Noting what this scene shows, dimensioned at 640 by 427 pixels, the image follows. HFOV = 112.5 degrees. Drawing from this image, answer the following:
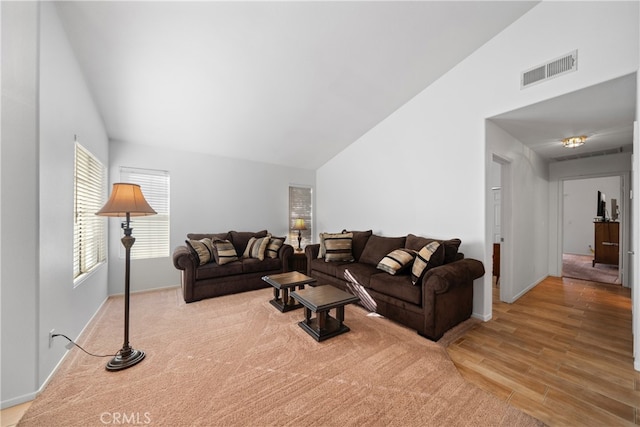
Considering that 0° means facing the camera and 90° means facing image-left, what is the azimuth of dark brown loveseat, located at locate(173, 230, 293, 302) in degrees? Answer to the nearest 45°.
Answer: approximately 315°

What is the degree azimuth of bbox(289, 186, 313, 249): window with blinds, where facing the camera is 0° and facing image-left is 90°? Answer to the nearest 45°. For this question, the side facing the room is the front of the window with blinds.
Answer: approximately 0°

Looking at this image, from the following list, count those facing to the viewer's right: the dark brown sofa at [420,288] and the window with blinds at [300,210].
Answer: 0

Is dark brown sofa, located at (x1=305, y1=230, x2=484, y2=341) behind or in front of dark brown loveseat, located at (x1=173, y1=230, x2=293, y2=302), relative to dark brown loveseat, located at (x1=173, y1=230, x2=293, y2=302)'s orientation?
in front

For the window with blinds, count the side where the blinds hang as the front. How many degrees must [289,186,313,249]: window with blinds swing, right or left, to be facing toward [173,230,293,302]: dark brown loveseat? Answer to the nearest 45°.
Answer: approximately 45° to its right

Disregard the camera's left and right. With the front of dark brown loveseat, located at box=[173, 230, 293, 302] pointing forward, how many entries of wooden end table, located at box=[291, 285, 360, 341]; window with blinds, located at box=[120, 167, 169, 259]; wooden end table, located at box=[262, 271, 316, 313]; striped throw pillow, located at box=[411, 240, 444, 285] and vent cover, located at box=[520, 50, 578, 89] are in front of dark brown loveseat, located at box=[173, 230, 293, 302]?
4

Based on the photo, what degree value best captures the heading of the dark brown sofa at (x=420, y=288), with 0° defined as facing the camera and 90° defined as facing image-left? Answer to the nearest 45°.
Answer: approximately 45°

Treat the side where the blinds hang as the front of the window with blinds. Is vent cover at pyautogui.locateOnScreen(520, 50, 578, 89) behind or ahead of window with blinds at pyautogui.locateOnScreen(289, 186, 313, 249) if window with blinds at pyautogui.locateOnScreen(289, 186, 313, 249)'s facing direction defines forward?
ahead

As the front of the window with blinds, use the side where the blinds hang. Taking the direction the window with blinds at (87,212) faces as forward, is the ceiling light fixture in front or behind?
in front

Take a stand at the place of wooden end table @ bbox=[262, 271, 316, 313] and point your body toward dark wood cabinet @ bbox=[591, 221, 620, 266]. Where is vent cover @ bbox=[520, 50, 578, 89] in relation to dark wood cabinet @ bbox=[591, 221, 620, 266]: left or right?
right

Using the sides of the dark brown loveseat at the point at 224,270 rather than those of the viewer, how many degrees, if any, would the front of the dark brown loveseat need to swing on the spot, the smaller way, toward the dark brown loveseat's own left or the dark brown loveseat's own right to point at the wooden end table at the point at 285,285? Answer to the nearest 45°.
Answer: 0° — it already faces it

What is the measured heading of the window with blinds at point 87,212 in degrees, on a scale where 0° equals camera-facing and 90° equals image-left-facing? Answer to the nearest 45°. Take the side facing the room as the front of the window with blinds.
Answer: approximately 270°

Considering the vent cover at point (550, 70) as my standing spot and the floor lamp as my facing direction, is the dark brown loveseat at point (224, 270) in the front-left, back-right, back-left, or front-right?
front-right

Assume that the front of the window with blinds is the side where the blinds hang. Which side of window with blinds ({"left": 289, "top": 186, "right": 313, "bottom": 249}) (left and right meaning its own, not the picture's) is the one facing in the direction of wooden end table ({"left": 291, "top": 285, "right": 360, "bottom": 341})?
front

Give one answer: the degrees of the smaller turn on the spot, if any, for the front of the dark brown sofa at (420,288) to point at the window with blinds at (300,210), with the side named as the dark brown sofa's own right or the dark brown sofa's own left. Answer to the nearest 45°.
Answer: approximately 90° to the dark brown sofa's own right
